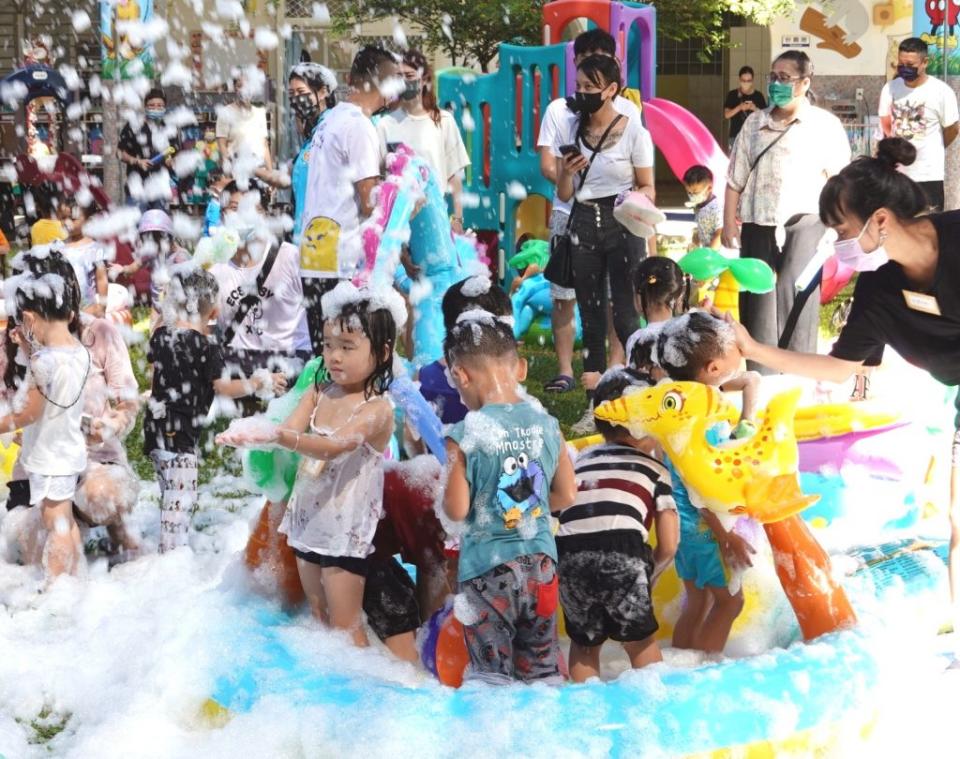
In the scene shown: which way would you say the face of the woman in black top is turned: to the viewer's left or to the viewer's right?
to the viewer's left

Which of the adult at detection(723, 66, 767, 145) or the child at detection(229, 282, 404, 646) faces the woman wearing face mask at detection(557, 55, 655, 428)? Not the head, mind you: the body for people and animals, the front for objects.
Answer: the adult

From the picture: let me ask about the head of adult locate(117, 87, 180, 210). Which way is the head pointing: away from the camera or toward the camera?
toward the camera

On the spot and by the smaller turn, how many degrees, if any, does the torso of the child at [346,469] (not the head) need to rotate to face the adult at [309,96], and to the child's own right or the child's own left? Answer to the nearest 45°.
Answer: approximately 135° to the child's own right

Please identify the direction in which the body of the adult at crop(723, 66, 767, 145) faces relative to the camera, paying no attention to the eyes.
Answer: toward the camera

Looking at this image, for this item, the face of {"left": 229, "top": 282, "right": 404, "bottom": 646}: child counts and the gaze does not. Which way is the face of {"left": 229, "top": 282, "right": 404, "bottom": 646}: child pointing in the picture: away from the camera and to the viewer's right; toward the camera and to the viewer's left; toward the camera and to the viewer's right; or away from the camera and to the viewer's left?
toward the camera and to the viewer's left

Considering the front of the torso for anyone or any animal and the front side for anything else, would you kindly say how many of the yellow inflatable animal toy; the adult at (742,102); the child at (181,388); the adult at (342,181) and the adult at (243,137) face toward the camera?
2

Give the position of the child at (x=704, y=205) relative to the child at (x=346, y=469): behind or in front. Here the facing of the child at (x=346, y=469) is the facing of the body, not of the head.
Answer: behind

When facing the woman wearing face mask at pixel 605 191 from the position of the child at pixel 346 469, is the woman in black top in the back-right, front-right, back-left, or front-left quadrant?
front-right

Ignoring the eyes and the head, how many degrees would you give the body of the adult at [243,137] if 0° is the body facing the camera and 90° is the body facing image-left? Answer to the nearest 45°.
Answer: approximately 0°

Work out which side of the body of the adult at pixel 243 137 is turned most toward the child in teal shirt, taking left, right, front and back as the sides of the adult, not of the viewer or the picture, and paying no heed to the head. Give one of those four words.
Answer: front

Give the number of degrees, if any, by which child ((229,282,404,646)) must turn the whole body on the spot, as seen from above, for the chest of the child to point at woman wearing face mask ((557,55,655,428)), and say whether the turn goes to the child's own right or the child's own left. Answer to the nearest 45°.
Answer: approximately 180°

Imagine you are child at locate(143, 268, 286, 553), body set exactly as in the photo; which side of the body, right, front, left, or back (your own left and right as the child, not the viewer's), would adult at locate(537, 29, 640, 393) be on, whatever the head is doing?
front

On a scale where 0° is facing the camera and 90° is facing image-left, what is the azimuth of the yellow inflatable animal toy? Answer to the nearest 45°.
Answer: approximately 90°

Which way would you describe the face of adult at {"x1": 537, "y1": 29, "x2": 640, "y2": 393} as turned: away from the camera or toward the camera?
toward the camera

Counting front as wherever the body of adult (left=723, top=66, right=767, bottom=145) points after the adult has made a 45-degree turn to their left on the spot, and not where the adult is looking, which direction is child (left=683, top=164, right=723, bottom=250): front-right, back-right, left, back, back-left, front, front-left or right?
front-right

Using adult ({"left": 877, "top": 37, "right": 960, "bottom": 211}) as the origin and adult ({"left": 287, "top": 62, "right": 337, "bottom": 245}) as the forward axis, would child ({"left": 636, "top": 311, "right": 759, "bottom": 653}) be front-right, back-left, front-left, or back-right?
front-left
